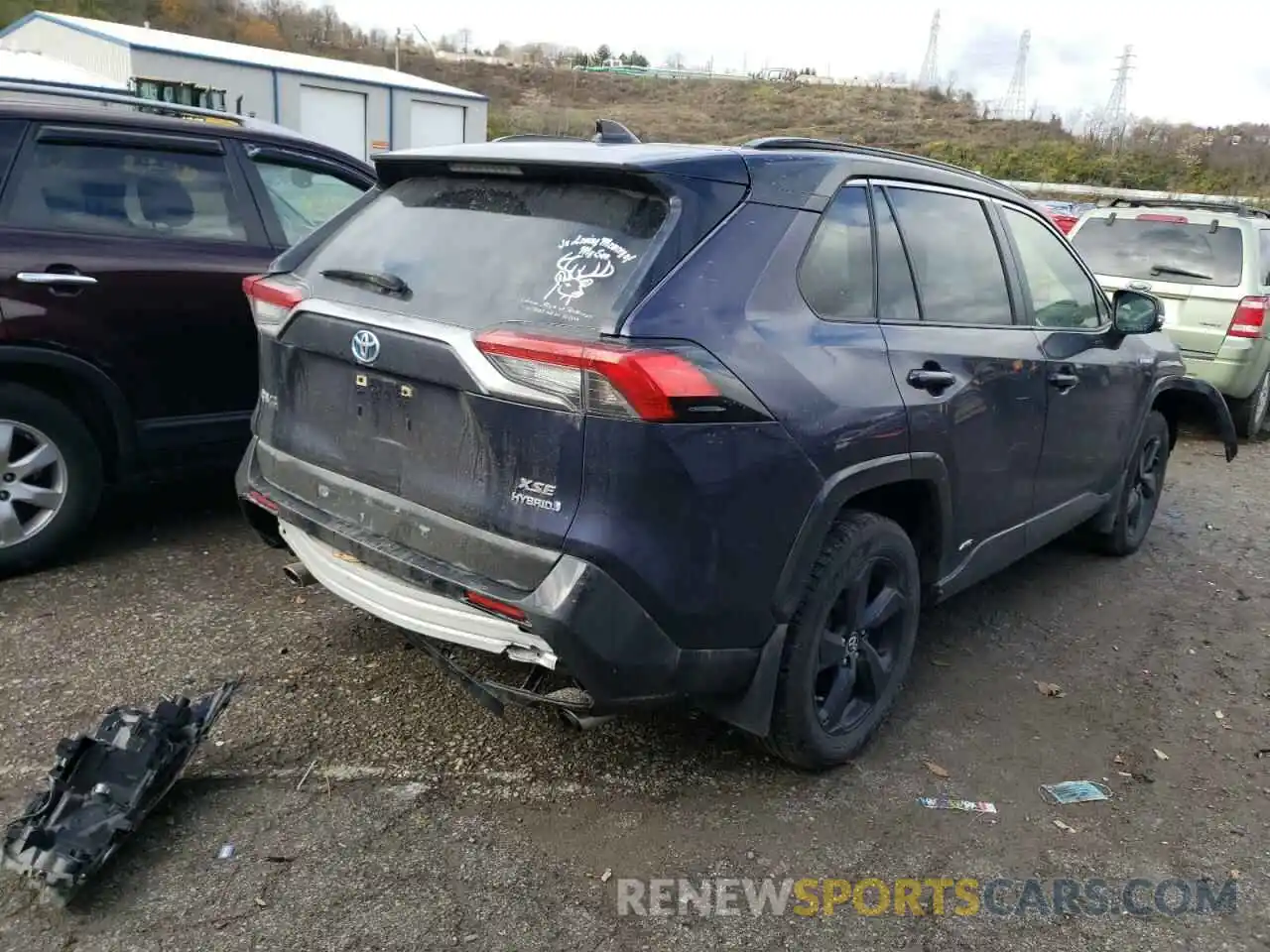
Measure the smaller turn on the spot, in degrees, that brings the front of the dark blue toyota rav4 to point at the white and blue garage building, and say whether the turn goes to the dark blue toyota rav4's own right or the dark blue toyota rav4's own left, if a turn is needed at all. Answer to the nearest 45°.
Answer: approximately 90° to the dark blue toyota rav4's own left

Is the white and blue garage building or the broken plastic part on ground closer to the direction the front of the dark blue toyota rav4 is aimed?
the white and blue garage building

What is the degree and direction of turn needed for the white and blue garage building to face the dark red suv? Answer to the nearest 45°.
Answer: approximately 45° to its right

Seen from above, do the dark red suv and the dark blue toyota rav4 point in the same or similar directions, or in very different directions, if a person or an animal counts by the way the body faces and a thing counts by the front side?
same or similar directions

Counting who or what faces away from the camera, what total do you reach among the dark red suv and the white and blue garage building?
0

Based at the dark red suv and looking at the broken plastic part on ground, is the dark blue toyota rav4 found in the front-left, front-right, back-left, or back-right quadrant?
front-left

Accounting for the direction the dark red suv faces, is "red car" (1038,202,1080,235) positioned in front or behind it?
in front

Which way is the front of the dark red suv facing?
to the viewer's right

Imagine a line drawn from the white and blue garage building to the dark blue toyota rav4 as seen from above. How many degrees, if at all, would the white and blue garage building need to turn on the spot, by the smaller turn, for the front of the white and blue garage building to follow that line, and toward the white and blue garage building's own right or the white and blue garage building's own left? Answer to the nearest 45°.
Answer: approximately 45° to the white and blue garage building's own right

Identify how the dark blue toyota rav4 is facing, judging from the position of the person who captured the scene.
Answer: facing away from the viewer and to the right of the viewer

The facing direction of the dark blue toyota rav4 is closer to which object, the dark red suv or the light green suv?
the light green suv

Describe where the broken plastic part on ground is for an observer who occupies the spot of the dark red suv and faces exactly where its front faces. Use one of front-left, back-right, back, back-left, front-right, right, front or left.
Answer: right

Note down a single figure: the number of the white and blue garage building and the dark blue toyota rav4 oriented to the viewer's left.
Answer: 0

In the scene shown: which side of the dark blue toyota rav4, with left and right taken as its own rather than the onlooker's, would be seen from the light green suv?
front

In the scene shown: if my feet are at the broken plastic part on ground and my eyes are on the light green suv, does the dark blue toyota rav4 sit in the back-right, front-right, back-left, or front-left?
front-right

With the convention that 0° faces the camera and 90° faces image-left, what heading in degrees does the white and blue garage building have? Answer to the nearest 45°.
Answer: approximately 315°
